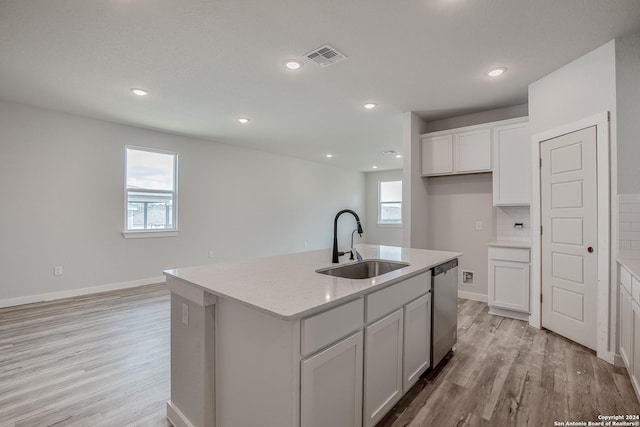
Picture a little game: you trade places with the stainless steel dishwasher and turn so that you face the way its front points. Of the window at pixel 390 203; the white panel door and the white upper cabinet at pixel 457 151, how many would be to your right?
0

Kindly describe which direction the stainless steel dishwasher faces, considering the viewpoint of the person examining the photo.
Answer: facing to the right of the viewer

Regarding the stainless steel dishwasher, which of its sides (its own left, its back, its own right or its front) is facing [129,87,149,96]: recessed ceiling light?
back

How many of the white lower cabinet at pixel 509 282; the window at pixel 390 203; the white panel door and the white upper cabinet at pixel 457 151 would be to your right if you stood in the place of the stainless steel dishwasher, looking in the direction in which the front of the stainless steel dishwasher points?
0

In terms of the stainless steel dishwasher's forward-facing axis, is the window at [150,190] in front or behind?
behind

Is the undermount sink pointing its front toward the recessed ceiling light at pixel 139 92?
no

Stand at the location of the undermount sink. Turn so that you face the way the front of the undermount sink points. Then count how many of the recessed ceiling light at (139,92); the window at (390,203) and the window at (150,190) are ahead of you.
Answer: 0

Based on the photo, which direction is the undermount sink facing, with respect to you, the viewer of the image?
facing the viewer and to the right of the viewer

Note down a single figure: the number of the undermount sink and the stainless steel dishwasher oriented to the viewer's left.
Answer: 0

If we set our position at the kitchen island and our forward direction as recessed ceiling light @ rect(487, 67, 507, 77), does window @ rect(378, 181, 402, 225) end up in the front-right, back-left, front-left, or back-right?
front-left
